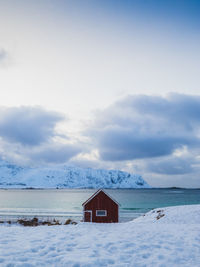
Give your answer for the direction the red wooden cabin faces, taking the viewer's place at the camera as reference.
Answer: facing the viewer
